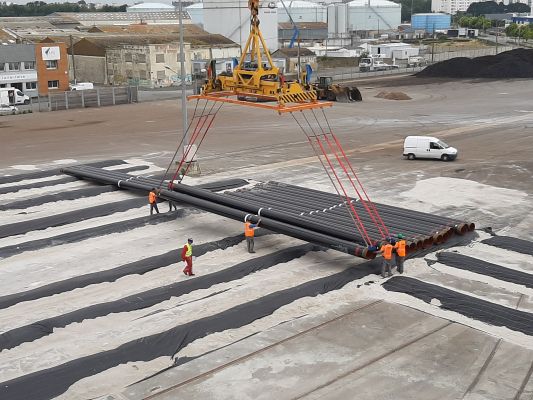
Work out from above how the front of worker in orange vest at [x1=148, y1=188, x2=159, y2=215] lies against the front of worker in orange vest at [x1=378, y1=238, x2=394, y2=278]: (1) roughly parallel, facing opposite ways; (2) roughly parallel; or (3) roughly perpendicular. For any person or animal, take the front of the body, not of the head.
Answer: roughly perpendicular

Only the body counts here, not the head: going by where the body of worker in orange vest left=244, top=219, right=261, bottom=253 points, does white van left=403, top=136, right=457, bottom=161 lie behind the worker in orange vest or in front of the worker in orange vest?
in front

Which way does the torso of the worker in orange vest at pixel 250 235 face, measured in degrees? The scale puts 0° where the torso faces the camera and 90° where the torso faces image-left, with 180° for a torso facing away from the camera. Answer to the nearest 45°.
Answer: approximately 225°

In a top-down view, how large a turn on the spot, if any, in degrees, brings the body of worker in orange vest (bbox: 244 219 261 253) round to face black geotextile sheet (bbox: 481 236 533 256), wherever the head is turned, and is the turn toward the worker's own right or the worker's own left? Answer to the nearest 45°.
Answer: approximately 45° to the worker's own right

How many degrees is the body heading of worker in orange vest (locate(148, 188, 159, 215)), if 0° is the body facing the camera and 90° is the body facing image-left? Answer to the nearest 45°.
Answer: approximately 225°

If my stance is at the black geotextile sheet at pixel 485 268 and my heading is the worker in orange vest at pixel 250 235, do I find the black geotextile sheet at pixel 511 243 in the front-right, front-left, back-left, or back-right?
back-right

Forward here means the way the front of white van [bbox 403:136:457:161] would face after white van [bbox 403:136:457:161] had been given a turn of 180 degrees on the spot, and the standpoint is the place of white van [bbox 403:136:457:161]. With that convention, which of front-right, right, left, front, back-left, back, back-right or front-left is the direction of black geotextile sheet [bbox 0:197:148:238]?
front-left

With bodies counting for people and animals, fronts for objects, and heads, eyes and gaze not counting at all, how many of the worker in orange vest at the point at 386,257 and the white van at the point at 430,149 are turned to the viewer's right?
1

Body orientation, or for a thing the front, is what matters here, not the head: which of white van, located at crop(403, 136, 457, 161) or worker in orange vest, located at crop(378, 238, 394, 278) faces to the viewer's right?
the white van

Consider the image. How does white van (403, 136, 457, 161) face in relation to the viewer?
to the viewer's right
